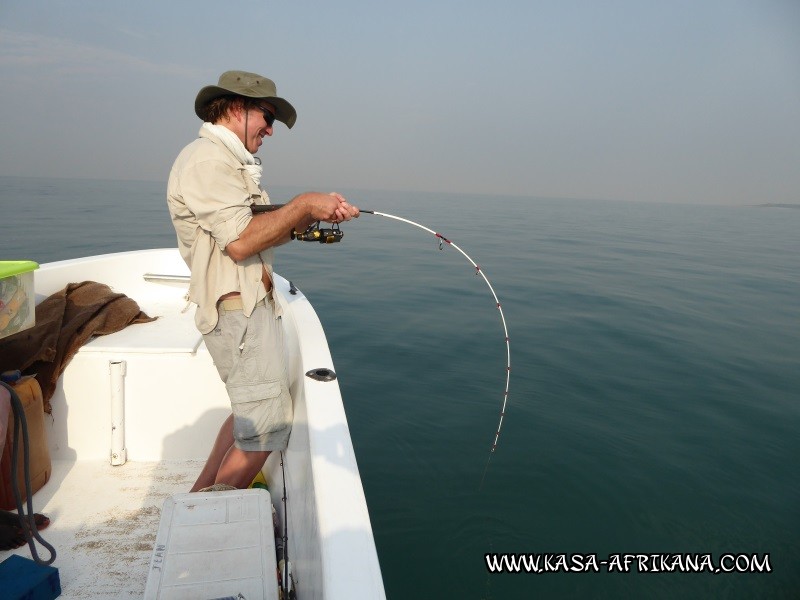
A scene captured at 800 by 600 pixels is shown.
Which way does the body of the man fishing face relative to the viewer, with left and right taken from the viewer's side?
facing to the right of the viewer

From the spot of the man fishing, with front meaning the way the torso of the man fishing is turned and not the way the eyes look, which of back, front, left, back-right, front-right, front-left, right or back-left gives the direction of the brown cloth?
back-left

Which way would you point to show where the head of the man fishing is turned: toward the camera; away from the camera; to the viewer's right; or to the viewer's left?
to the viewer's right

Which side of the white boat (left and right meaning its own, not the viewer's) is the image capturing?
back
